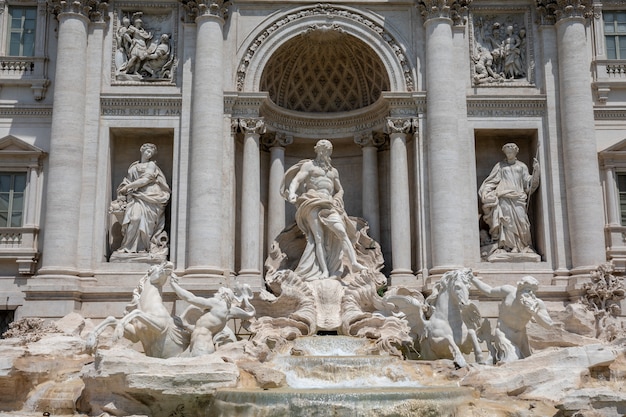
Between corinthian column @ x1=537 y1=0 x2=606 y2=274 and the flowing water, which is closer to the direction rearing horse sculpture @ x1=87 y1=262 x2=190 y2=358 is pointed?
the flowing water

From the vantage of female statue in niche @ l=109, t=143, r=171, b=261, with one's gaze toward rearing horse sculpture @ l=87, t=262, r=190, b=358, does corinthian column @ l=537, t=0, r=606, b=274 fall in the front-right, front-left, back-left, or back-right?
front-left

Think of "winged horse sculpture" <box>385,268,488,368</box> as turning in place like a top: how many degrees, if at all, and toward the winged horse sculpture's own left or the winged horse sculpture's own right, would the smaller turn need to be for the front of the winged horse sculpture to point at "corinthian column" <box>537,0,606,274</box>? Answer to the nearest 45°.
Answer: approximately 90° to the winged horse sculpture's own left

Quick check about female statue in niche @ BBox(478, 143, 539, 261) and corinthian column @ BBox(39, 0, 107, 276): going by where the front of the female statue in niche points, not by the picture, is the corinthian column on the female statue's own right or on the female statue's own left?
on the female statue's own right

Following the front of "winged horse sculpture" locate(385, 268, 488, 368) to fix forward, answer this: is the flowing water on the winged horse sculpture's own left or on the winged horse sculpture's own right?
on the winged horse sculpture's own right

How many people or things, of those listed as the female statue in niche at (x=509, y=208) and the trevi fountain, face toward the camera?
2

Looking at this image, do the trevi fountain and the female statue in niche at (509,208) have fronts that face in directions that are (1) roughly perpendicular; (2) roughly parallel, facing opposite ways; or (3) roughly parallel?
roughly parallel

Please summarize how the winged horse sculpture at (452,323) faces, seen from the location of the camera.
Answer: facing the viewer and to the right of the viewer

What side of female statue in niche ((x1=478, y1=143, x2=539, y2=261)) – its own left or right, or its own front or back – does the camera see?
front
